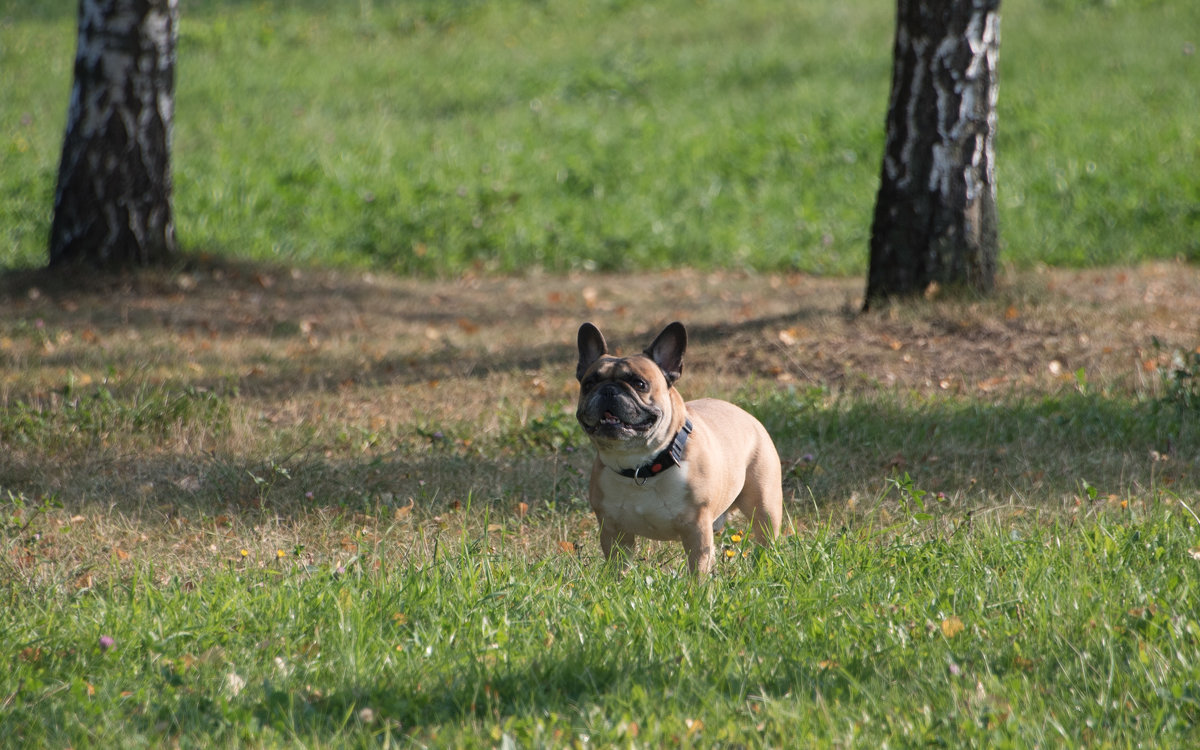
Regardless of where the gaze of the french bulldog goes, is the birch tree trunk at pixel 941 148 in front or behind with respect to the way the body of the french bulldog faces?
behind

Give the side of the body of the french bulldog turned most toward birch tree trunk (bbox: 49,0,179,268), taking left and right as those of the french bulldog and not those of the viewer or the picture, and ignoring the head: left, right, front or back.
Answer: right

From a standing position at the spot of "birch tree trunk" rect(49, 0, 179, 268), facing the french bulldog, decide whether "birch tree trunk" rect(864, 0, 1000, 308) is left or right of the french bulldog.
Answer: left

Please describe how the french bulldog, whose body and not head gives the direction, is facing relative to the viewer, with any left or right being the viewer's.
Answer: facing the viewer and to the left of the viewer
